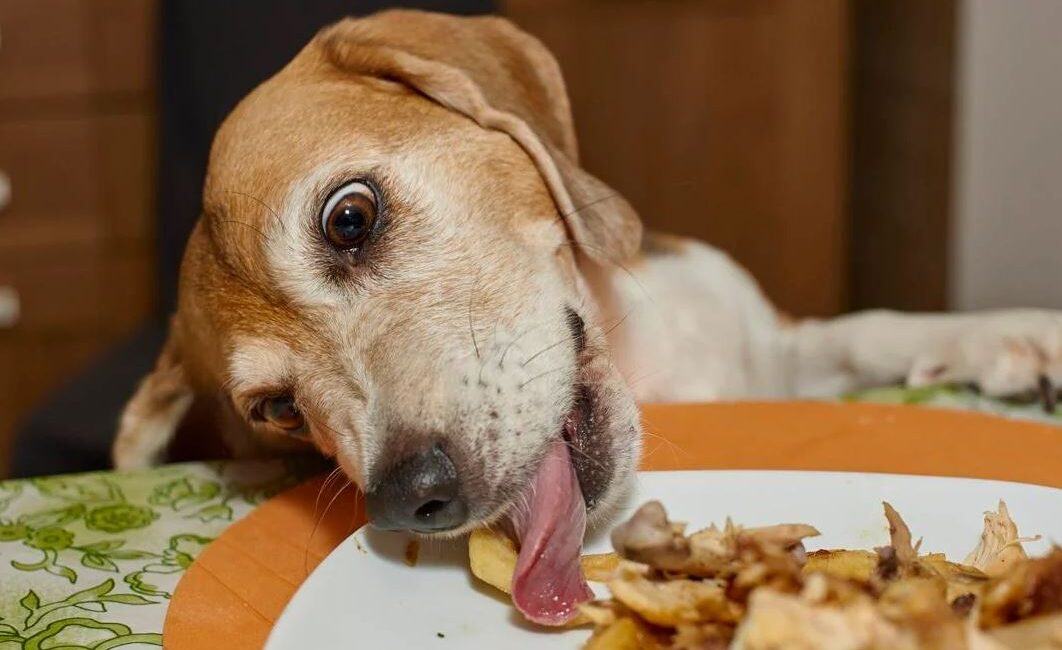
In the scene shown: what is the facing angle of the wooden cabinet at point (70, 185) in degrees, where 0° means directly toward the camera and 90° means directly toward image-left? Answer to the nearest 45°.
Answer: approximately 0°

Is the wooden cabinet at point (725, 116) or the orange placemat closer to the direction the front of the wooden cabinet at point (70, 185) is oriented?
the orange placemat

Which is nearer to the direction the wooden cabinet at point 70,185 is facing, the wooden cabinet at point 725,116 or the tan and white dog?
the tan and white dog
